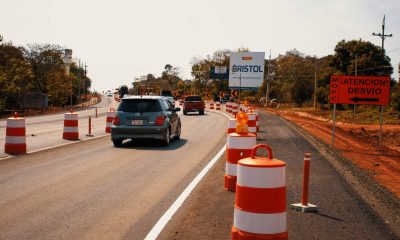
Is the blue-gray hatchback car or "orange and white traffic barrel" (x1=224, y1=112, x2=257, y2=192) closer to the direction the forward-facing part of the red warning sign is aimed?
the orange and white traffic barrel

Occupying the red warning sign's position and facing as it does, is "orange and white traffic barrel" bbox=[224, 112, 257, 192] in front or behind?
in front

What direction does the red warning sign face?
toward the camera

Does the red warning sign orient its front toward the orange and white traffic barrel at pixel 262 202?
yes

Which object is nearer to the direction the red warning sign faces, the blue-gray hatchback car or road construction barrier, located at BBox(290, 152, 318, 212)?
the road construction barrier

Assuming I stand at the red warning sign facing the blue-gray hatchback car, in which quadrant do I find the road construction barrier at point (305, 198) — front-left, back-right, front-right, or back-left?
front-left

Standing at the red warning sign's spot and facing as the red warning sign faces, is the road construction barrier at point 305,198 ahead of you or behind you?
ahead

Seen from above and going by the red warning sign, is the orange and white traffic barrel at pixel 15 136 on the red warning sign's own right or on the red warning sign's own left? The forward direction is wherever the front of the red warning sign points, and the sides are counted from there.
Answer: on the red warning sign's own right

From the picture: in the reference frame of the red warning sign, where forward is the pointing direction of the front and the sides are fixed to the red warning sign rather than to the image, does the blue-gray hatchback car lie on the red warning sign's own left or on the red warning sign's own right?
on the red warning sign's own right
